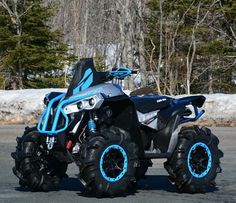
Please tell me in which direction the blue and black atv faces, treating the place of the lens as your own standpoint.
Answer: facing the viewer and to the left of the viewer
